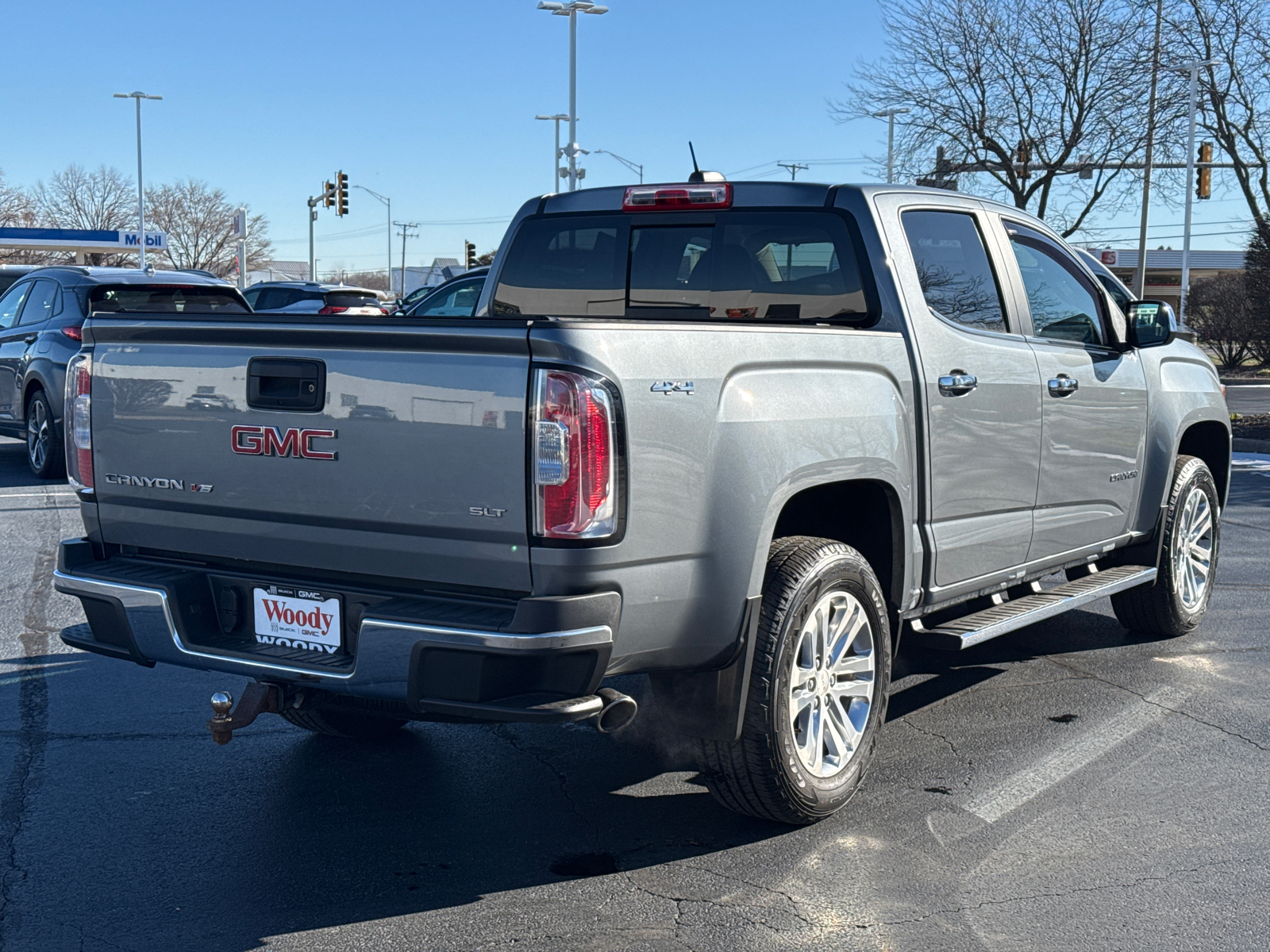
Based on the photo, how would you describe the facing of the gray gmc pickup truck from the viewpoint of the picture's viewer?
facing away from the viewer and to the right of the viewer

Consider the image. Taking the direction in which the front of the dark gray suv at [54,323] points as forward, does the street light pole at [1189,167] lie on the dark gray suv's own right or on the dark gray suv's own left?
on the dark gray suv's own right

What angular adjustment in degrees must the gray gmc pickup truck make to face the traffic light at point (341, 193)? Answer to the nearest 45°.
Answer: approximately 45° to its left

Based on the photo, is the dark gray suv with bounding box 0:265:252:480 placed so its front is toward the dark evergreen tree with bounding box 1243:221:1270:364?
no

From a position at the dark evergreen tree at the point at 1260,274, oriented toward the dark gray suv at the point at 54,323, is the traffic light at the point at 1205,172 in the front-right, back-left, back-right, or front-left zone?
back-right

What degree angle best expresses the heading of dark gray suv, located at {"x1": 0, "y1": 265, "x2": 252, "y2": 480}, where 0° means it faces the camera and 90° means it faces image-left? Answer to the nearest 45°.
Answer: approximately 135°

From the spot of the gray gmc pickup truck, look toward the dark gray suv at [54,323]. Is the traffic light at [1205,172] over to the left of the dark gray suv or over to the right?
right

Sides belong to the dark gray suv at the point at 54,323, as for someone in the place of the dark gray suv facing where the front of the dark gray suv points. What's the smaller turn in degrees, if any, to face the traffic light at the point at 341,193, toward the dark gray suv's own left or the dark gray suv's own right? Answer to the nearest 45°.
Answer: approximately 45° to the dark gray suv's own right

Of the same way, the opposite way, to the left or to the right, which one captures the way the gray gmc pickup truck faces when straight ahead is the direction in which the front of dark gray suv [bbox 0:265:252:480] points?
to the right

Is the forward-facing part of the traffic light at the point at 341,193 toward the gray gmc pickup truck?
no

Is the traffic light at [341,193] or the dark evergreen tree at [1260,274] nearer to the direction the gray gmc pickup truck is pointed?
the dark evergreen tree

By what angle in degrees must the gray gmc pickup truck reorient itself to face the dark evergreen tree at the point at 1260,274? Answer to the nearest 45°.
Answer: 0° — it already faces it

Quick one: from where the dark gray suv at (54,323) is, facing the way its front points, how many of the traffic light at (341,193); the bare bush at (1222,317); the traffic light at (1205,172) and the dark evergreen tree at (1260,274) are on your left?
0

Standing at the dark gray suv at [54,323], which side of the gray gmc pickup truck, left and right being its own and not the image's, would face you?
left

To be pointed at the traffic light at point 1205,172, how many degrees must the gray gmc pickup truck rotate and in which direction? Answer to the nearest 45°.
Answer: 0° — it already faces it
